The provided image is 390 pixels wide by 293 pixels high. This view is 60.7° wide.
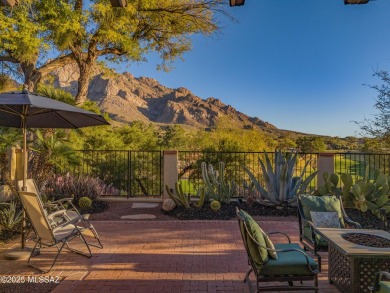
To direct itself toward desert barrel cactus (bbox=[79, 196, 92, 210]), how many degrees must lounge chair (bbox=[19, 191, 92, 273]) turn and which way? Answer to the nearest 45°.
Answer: approximately 45° to its left

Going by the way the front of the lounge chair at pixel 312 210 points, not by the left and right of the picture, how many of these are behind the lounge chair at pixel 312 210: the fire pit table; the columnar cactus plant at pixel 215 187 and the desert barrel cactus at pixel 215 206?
2

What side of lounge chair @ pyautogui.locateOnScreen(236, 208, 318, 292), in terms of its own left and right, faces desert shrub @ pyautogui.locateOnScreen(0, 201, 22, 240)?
back

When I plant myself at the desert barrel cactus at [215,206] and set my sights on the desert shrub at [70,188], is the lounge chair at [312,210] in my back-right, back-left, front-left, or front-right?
back-left

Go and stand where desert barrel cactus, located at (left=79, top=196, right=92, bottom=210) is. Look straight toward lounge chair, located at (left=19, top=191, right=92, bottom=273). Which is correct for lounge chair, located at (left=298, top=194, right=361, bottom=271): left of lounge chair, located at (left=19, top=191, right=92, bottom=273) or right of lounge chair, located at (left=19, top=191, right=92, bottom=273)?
left

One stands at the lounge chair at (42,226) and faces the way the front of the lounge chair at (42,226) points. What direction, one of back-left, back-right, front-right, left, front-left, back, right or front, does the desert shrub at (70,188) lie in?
front-left

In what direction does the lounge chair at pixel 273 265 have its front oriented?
to the viewer's right

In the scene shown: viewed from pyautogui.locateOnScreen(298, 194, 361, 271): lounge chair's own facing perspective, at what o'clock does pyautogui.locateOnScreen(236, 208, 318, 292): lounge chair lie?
pyautogui.locateOnScreen(236, 208, 318, 292): lounge chair is roughly at 2 o'clock from pyautogui.locateOnScreen(298, 194, 361, 271): lounge chair.

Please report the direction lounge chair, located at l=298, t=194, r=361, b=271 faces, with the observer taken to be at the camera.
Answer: facing the viewer and to the right of the viewer

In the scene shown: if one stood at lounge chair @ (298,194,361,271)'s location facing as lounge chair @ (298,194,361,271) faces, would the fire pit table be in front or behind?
in front

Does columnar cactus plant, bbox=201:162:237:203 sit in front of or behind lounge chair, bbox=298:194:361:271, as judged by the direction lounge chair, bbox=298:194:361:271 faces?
behind
